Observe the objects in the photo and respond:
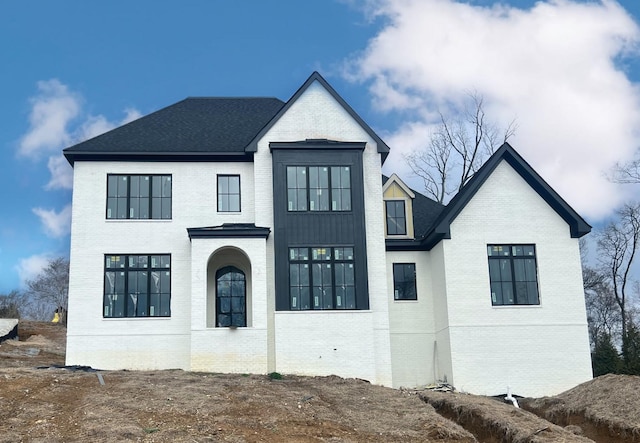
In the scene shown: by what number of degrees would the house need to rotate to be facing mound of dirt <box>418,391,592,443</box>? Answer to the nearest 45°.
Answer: approximately 45° to its left

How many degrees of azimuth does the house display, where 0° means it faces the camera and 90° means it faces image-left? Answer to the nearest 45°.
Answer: approximately 0°

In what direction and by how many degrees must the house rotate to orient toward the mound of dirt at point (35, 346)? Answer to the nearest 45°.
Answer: approximately 135° to its right

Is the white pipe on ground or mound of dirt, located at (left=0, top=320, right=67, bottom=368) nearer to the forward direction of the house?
the white pipe on ground

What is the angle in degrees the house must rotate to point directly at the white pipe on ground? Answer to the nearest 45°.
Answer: approximately 90° to its left
